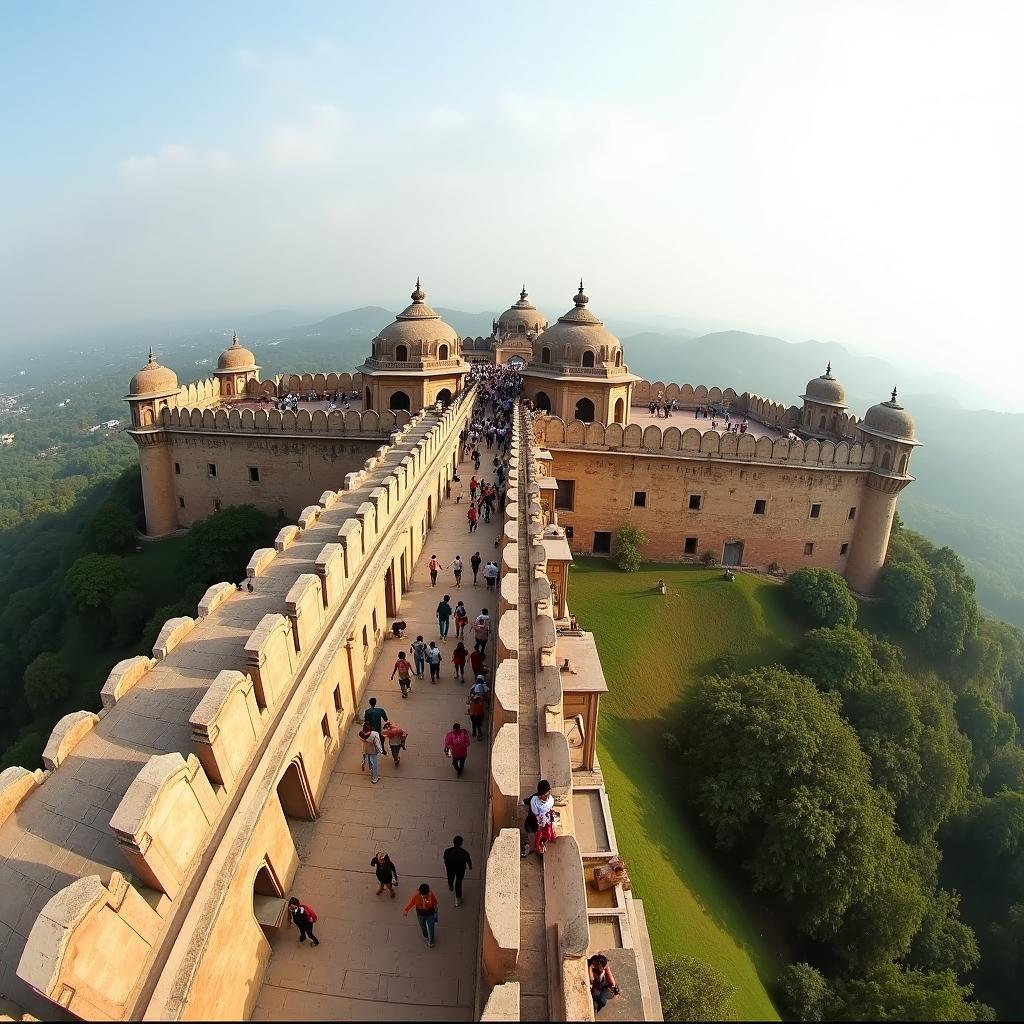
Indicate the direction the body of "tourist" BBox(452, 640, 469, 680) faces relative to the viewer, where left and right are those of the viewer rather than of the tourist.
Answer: facing away from the viewer

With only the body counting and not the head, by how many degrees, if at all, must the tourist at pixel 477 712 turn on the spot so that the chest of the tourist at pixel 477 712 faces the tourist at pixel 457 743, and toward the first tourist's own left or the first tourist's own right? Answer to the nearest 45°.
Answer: approximately 180°

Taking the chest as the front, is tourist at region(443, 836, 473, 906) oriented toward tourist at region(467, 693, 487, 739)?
yes

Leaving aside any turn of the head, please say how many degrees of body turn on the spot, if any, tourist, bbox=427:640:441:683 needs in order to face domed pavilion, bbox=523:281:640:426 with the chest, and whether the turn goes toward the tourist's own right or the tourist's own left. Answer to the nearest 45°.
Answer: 0° — they already face it

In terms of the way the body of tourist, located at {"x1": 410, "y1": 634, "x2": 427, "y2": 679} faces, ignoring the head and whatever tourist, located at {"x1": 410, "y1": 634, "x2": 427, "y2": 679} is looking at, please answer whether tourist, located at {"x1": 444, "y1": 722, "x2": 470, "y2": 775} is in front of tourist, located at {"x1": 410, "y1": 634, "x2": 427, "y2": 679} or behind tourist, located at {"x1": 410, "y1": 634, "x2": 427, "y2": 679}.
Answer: behind

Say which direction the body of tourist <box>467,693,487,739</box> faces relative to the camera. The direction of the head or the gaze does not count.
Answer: away from the camera

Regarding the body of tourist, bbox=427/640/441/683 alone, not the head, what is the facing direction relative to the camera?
away from the camera

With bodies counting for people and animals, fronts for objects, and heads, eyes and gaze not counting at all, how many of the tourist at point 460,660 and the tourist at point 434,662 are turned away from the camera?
2

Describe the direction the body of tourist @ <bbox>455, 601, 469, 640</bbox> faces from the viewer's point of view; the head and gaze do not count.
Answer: away from the camera

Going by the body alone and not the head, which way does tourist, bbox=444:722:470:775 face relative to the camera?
away from the camera

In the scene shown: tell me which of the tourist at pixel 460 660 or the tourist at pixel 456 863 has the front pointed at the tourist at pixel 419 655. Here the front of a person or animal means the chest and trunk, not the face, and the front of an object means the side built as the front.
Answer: the tourist at pixel 456 863

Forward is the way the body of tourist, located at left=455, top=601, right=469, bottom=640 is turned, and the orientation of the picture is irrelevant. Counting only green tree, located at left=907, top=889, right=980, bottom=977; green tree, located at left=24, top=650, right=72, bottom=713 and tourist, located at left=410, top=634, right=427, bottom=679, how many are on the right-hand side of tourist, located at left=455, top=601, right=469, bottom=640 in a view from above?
1

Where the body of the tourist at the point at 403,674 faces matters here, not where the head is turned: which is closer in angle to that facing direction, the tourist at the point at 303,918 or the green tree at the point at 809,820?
the green tree

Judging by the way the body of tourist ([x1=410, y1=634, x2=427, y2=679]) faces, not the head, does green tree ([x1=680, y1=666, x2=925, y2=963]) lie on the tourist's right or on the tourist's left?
on the tourist's right
